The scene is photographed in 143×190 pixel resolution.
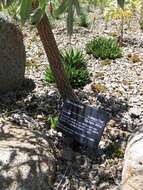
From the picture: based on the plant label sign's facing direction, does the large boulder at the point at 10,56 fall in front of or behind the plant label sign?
behind

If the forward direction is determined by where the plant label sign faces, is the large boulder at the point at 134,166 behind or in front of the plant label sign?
in front

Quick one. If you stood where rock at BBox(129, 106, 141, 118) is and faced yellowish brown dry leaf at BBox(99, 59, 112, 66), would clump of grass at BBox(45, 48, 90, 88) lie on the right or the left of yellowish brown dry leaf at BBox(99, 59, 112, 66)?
left

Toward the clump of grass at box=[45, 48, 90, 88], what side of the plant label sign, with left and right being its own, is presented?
back

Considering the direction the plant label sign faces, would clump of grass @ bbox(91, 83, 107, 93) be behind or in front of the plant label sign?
behind

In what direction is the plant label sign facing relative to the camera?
toward the camera

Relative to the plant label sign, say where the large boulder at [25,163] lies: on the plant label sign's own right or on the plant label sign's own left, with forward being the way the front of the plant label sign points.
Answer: on the plant label sign's own right

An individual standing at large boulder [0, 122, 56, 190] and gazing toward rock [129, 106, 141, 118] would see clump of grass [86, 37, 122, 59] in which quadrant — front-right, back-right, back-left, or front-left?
front-left

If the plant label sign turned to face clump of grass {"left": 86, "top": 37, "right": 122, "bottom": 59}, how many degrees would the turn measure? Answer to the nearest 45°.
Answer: approximately 180°

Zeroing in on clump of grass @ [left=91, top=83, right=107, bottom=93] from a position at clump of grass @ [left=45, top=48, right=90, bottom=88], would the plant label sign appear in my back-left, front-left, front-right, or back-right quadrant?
front-right

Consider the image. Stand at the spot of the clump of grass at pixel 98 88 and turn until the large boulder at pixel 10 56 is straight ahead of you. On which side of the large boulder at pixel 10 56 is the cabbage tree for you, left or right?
left

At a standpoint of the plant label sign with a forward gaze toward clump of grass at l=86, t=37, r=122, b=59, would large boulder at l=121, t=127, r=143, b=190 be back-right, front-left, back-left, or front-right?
back-right

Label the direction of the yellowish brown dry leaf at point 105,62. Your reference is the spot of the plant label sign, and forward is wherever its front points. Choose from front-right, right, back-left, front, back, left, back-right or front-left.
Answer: back

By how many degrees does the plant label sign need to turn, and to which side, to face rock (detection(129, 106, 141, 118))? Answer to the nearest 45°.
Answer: approximately 135° to its left
